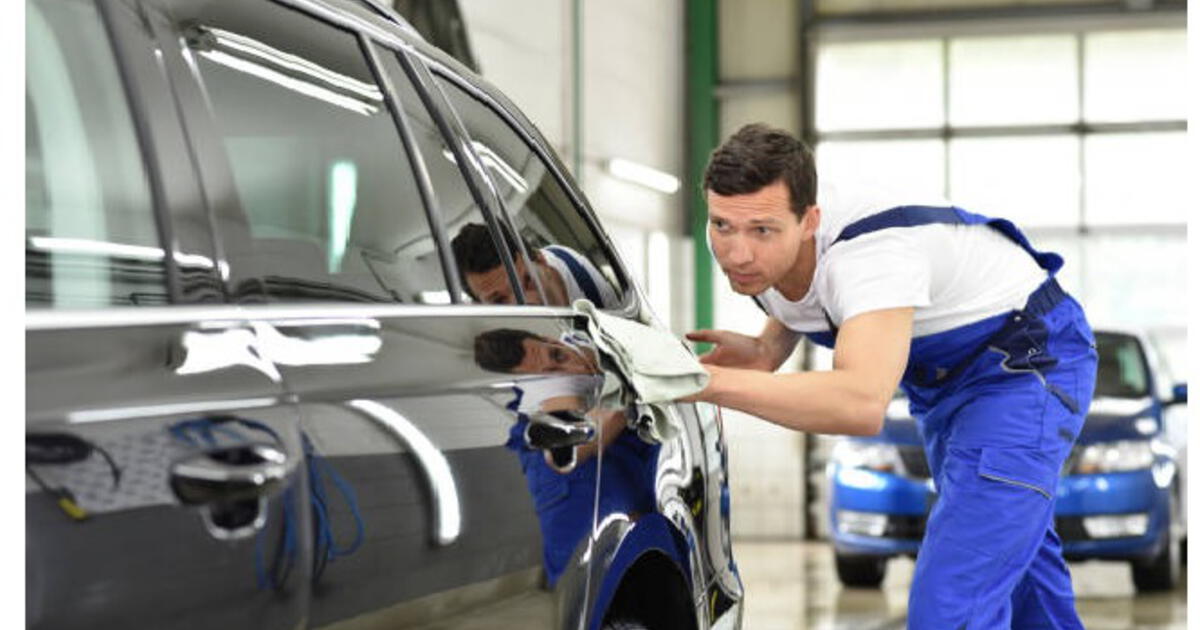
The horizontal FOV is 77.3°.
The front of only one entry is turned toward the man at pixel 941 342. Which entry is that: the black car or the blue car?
the blue car

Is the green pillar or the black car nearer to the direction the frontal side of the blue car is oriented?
the black car

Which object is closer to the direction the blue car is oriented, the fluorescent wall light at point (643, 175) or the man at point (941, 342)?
the man

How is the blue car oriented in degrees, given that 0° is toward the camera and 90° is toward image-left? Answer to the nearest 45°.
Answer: approximately 0°

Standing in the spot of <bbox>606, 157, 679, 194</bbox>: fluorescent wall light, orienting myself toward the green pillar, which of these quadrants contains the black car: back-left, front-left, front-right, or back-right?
back-right

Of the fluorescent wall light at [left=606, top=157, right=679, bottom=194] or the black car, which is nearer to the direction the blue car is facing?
the black car

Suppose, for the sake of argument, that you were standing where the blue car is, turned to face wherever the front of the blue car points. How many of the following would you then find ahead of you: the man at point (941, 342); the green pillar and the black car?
2

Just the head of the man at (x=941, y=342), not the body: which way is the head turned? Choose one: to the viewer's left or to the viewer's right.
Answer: to the viewer's left

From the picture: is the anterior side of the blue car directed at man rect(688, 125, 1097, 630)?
yes
